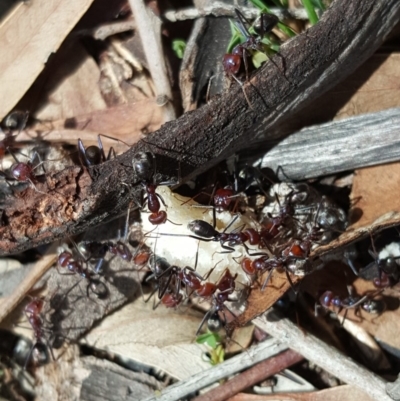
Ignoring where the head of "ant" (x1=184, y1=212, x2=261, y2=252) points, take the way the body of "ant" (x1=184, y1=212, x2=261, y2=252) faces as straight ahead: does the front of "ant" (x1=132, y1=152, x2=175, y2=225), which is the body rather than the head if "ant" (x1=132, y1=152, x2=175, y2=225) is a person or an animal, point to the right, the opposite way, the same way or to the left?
to the right

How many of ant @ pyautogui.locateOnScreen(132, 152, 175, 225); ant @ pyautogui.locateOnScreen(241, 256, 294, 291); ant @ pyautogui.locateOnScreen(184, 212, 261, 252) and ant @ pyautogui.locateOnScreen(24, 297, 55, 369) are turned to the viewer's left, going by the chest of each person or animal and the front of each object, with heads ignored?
1

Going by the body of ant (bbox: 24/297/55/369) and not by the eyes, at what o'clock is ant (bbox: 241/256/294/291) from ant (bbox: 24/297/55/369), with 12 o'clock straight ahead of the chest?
ant (bbox: 241/256/294/291) is roughly at 4 o'clock from ant (bbox: 24/297/55/369).

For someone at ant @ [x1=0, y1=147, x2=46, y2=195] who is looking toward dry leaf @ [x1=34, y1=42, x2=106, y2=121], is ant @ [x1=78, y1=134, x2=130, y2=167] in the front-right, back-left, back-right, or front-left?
front-right

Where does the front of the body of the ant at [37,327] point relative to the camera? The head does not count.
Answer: away from the camera
